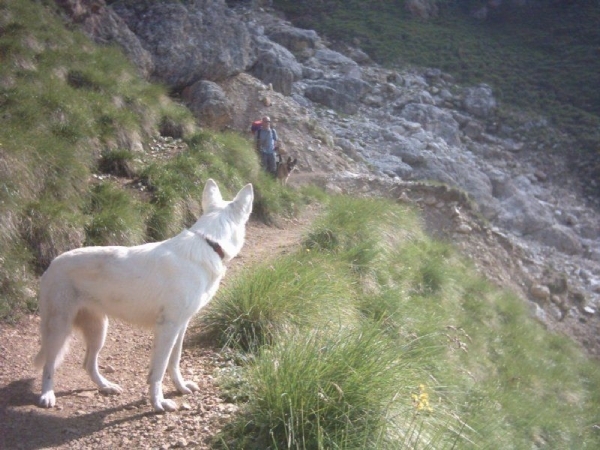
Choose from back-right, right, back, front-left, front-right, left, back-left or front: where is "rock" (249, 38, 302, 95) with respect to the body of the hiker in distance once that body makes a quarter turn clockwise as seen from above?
right

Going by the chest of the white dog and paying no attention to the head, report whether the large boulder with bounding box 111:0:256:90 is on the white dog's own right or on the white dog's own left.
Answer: on the white dog's own left

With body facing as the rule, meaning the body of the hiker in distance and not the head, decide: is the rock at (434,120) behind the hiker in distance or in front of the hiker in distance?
behind

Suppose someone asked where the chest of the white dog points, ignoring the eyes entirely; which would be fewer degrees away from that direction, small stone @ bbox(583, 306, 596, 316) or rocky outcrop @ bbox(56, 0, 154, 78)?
the small stone

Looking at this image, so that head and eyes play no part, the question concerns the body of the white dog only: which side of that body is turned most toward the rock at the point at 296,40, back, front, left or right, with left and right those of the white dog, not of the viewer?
left

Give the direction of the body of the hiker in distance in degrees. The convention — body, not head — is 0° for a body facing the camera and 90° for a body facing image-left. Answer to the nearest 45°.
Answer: approximately 0°

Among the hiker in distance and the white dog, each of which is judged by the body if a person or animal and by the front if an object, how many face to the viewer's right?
1

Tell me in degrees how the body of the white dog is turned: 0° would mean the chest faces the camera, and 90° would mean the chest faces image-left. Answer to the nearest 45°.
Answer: approximately 270°

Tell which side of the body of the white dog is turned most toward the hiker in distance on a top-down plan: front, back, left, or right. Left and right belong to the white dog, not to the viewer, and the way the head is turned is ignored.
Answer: left

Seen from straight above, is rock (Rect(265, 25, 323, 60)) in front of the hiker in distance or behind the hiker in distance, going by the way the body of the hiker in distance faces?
behind
